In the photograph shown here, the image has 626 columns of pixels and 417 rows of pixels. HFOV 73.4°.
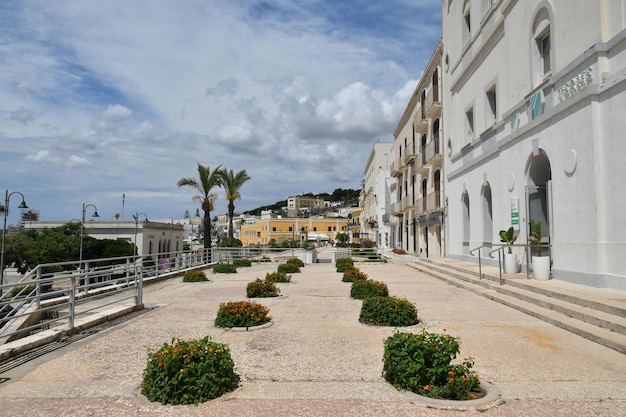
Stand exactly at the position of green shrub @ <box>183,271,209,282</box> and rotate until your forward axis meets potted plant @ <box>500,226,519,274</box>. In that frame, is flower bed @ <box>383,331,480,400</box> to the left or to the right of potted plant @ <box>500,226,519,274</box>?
right

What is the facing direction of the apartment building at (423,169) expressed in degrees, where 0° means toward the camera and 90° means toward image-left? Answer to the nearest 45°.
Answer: approximately 90°

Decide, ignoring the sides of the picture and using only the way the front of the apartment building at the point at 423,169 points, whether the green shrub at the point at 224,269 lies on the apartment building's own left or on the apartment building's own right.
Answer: on the apartment building's own left

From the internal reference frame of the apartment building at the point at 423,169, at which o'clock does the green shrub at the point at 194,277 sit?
The green shrub is roughly at 10 o'clock from the apartment building.

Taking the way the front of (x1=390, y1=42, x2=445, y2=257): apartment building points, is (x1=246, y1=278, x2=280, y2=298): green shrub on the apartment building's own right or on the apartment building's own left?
on the apartment building's own left

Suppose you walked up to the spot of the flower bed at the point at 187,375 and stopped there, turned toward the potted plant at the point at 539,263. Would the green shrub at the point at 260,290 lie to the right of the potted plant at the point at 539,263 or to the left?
left

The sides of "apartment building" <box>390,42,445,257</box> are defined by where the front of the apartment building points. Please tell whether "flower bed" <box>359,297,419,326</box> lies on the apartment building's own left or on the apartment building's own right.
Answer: on the apartment building's own left

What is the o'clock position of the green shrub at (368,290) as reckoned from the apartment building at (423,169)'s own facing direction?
The green shrub is roughly at 9 o'clock from the apartment building.
